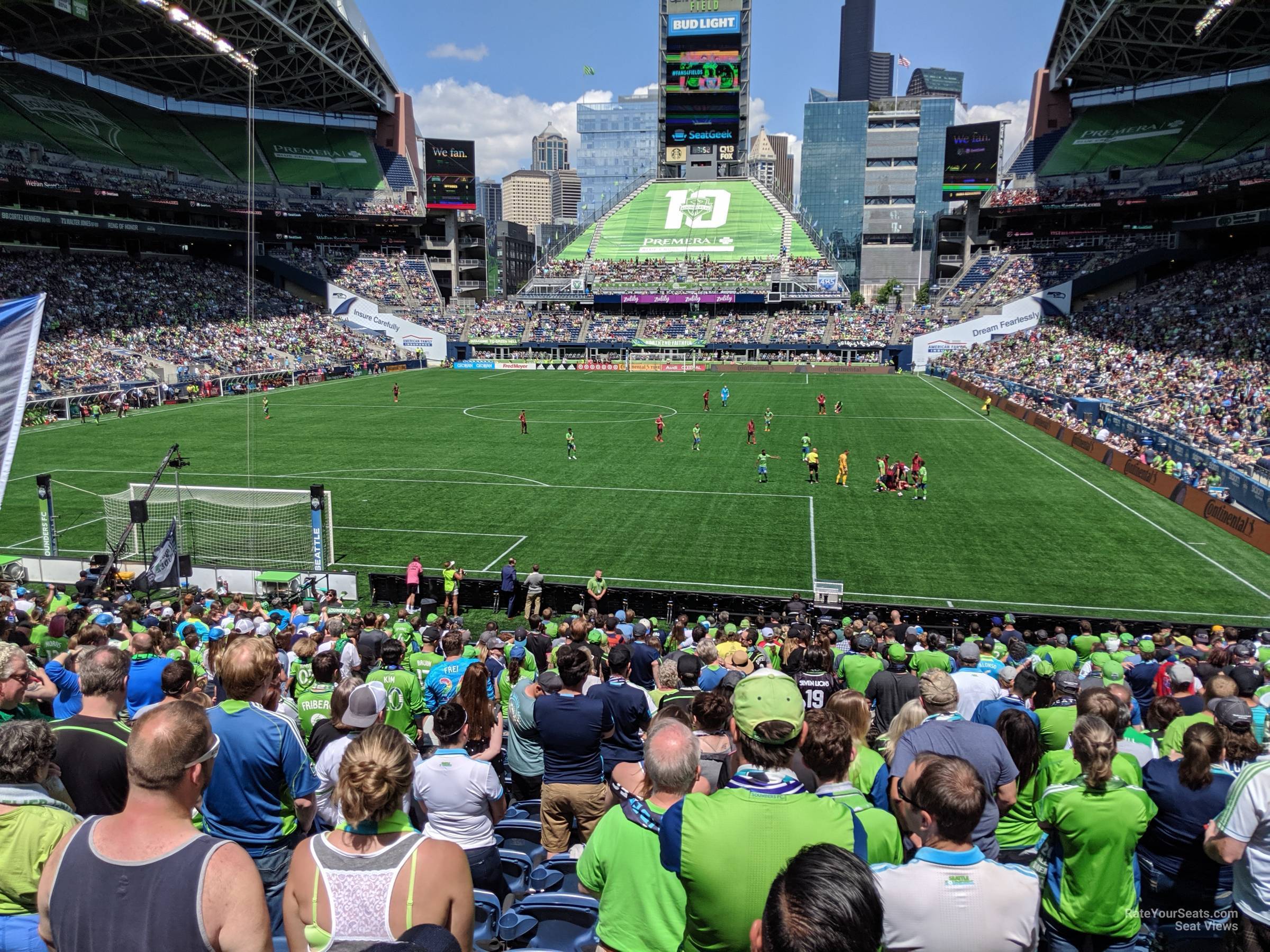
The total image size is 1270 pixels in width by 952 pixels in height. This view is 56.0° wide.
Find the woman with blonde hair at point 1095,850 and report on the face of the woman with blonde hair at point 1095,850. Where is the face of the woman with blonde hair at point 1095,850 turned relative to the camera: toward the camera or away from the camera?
away from the camera

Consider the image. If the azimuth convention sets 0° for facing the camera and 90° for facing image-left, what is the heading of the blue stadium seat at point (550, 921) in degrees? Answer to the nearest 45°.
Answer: approximately 180°

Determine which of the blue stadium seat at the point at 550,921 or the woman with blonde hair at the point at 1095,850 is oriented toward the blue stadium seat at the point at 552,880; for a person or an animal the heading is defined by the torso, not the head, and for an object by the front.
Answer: the blue stadium seat at the point at 550,921

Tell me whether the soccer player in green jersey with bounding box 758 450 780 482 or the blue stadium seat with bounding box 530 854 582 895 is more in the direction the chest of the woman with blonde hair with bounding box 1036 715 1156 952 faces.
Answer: the soccer player in green jersey

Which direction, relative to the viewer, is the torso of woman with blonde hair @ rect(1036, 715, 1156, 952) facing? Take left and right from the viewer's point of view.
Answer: facing away from the viewer

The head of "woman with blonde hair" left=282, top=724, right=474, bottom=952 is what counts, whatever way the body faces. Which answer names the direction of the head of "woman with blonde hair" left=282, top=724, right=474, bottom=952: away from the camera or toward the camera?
away from the camera

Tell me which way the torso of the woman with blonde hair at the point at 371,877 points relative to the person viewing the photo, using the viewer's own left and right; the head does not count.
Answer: facing away from the viewer

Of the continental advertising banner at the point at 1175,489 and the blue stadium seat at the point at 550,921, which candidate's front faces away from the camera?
the blue stadium seat

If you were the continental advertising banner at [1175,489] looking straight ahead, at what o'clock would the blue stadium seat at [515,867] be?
The blue stadium seat is roughly at 11 o'clock from the continental advertising banner.

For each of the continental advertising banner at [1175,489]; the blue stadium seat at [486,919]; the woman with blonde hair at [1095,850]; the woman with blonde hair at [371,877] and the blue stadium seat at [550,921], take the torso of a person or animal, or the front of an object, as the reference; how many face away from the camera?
4

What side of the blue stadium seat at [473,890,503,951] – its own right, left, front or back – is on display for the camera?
back

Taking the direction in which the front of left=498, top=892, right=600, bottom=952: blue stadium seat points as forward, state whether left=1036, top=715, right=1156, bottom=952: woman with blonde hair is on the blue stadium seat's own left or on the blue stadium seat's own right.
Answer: on the blue stadium seat's own right

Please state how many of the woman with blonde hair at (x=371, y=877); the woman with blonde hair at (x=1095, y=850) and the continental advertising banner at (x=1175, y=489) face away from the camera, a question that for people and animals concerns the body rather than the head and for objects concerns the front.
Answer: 2
